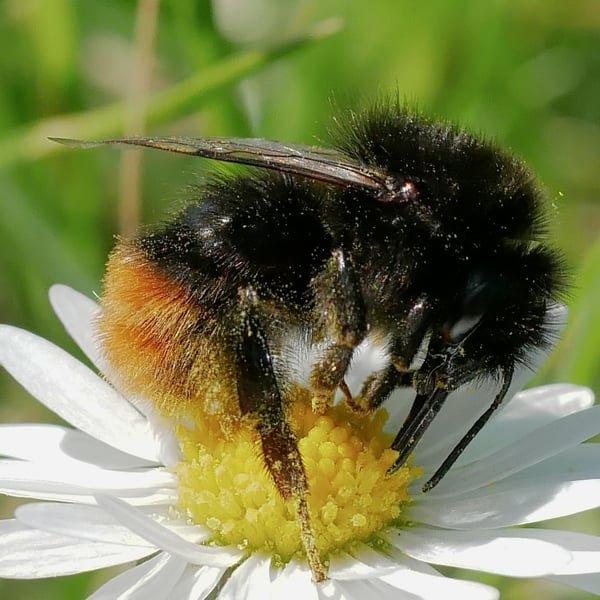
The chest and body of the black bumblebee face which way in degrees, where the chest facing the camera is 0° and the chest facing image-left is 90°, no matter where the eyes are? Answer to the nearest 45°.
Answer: approximately 270°

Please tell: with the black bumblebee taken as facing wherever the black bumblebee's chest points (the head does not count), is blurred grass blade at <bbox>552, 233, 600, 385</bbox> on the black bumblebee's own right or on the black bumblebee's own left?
on the black bumblebee's own left
